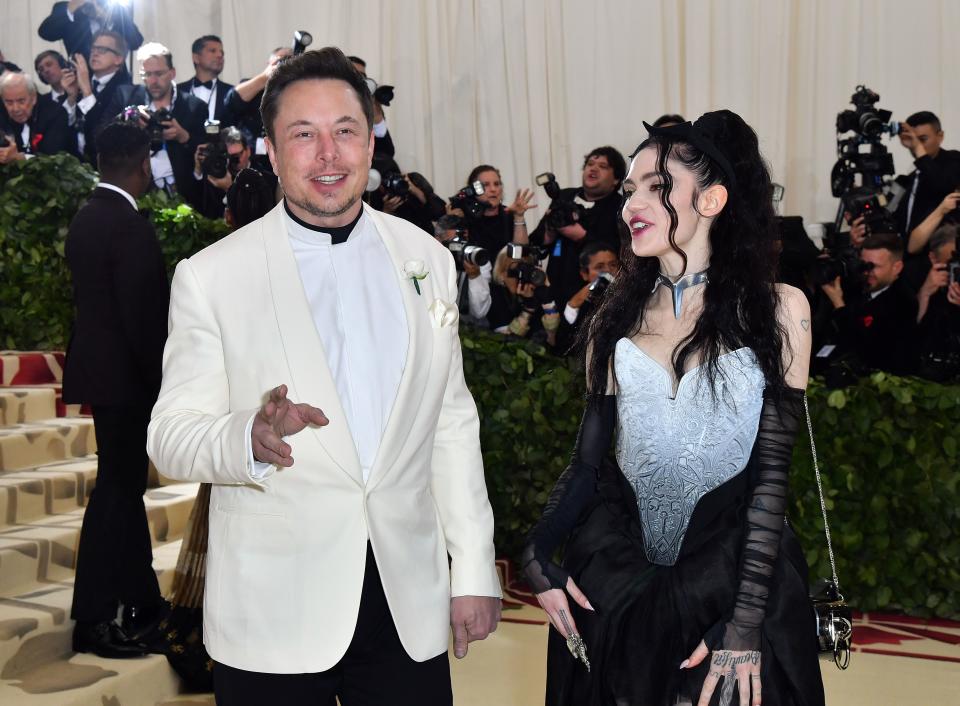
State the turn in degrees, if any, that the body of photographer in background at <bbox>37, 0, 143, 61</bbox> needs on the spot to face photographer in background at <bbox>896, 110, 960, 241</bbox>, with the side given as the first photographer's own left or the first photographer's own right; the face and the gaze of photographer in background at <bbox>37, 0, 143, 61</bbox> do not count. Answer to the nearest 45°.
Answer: approximately 45° to the first photographer's own left

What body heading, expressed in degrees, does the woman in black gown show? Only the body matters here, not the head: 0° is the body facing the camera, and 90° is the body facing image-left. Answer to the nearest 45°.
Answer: approximately 45°

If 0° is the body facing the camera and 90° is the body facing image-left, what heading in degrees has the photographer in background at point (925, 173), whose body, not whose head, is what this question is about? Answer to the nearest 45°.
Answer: approximately 45°

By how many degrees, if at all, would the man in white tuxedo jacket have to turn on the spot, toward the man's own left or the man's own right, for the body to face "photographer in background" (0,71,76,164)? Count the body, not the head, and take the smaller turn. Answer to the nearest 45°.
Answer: approximately 180°

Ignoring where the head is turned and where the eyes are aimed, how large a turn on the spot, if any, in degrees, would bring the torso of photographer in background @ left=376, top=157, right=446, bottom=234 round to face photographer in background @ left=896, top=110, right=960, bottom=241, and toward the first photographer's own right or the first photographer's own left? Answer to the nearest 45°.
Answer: approximately 90° to the first photographer's own left

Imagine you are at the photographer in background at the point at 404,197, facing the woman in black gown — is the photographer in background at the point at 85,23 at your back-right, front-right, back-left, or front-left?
back-right

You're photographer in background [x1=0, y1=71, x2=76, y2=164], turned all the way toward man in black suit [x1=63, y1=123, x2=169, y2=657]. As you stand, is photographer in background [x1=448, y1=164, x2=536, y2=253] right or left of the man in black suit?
left

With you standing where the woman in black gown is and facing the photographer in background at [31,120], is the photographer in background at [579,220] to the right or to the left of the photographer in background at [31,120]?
right

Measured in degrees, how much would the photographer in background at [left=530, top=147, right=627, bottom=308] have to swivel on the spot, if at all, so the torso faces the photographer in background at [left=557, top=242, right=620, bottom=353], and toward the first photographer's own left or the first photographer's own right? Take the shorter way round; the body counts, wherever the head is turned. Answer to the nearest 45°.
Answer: approximately 45° to the first photographer's own left

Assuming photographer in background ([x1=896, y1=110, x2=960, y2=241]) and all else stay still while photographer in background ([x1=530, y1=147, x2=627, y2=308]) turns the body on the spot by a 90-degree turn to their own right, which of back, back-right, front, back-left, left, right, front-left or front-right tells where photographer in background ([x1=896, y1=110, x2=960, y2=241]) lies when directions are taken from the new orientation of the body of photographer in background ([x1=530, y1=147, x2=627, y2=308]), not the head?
back-right

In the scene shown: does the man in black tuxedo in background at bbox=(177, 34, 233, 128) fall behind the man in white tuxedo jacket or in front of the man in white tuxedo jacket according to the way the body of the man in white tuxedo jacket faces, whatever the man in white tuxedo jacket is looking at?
behind
